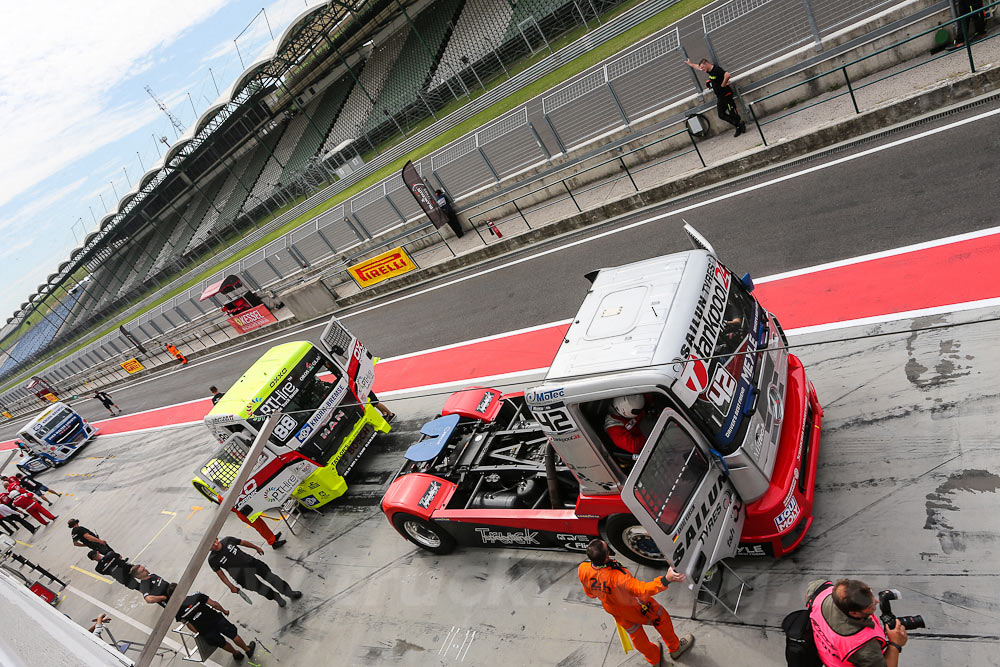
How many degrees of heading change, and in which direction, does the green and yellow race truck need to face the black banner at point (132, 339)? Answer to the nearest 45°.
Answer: approximately 135° to its left

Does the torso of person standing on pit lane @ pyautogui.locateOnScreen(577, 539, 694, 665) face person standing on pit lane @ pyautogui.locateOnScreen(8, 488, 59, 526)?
no

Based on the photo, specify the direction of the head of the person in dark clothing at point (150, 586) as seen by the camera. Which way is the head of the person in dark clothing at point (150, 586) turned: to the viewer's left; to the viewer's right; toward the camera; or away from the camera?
to the viewer's right

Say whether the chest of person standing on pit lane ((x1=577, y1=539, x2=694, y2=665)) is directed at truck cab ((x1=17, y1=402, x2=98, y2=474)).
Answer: no

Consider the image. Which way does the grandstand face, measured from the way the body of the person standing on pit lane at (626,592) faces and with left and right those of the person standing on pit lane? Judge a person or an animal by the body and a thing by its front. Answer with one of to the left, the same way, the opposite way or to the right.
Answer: the opposite way

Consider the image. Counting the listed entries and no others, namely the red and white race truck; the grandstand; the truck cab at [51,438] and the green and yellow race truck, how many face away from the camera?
0

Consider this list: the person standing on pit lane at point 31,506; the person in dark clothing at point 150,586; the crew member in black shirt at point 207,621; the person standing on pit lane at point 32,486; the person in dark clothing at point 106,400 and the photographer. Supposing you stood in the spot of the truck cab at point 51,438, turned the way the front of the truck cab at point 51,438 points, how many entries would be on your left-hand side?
1

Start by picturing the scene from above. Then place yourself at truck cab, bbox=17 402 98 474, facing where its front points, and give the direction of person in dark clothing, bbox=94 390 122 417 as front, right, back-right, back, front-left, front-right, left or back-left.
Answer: left

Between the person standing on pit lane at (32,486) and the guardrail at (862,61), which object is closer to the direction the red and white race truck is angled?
the guardrail

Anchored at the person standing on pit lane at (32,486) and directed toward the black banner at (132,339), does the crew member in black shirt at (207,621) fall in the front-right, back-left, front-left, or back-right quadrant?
back-right

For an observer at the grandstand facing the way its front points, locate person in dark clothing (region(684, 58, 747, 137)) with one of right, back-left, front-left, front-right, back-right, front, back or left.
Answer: front-left

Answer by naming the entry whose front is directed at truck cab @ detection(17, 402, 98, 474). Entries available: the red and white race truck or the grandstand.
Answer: the grandstand

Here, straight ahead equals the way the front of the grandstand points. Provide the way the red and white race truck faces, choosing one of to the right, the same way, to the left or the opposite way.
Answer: to the left

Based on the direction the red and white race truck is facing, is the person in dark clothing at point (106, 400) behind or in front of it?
behind

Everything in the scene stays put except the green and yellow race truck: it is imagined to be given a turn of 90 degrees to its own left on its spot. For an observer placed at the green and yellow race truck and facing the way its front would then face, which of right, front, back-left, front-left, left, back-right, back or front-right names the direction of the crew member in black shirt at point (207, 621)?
back

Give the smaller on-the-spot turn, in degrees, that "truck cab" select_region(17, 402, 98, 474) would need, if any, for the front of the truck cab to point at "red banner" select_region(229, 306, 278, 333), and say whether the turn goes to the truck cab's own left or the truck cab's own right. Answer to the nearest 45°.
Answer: approximately 45° to the truck cab's own left

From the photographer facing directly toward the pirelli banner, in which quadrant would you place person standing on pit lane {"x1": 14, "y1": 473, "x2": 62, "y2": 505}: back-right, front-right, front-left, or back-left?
front-left

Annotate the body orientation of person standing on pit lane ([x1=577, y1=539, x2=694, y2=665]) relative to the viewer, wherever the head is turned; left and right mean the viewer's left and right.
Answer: facing away from the viewer and to the right of the viewer

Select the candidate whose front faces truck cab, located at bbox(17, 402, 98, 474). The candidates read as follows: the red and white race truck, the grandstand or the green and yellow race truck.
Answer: the grandstand

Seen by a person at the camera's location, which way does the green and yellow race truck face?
facing the viewer and to the right of the viewer
